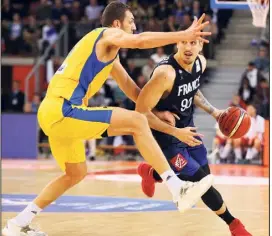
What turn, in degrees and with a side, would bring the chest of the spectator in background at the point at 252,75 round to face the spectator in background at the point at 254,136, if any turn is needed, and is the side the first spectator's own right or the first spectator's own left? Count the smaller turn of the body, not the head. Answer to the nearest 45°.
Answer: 0° — they already face them

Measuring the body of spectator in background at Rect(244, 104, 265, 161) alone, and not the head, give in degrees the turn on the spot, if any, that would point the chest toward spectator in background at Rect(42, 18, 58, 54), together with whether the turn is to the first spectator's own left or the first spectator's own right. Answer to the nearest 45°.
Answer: approximately 90° to the first spectator's own right

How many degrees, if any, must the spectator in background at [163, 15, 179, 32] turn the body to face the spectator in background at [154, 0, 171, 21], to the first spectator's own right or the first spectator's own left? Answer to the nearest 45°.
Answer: approximately 180°

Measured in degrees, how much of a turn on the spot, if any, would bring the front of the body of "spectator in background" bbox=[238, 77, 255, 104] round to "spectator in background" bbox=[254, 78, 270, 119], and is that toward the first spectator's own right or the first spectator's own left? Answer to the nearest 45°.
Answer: approximately 45° to the first spectator's own left

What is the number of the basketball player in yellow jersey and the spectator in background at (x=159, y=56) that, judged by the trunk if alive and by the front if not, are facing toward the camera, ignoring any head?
1

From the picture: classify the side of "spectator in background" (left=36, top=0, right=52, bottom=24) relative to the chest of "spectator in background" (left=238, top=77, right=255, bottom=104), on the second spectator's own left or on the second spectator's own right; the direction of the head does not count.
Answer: on the second spectator's own right

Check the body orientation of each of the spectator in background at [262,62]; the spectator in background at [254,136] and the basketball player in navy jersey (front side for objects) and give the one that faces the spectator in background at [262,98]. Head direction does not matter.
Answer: the spectator in background at [262,62]

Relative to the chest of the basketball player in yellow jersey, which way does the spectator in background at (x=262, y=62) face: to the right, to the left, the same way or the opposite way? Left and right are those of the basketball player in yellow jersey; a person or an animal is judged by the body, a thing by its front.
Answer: to the right

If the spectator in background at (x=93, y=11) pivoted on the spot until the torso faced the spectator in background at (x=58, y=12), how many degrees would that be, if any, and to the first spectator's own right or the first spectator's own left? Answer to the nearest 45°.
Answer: approximately 90° to the first spectator's own right

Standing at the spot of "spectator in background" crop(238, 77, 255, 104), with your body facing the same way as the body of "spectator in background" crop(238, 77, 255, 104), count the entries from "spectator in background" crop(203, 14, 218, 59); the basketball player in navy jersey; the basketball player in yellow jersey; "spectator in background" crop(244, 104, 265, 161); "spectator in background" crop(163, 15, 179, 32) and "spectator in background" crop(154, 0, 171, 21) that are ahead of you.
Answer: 3

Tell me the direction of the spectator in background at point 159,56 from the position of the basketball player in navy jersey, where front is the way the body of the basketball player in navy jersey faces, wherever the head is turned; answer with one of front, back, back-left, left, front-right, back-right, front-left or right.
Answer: back-left

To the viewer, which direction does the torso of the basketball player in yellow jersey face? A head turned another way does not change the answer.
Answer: to the viewer's right
